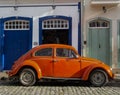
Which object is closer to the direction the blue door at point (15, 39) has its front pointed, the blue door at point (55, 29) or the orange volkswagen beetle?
the orange volkswagen beetle

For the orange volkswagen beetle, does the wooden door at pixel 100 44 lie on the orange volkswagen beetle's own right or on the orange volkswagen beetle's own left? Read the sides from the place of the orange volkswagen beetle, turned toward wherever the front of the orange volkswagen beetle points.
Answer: on the orange volkswagen beetle's own left

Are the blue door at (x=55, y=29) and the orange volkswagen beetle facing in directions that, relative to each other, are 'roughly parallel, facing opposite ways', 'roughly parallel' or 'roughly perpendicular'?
roughly perpendicular

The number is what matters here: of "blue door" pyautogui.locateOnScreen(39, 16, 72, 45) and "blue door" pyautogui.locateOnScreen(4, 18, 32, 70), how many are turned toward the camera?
2

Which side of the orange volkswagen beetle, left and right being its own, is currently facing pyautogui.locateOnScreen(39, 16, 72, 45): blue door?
left

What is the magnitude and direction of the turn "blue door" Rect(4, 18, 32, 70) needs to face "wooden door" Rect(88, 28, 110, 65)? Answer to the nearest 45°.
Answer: approximately 90° to its left

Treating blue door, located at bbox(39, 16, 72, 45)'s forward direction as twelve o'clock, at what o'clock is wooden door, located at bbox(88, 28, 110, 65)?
The wooden door is roughly at 9 o'clock from the blue door.

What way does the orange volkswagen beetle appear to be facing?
to the viewer's right

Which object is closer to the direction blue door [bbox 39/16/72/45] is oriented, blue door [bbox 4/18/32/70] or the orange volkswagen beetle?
the orange volkswagen beetle
